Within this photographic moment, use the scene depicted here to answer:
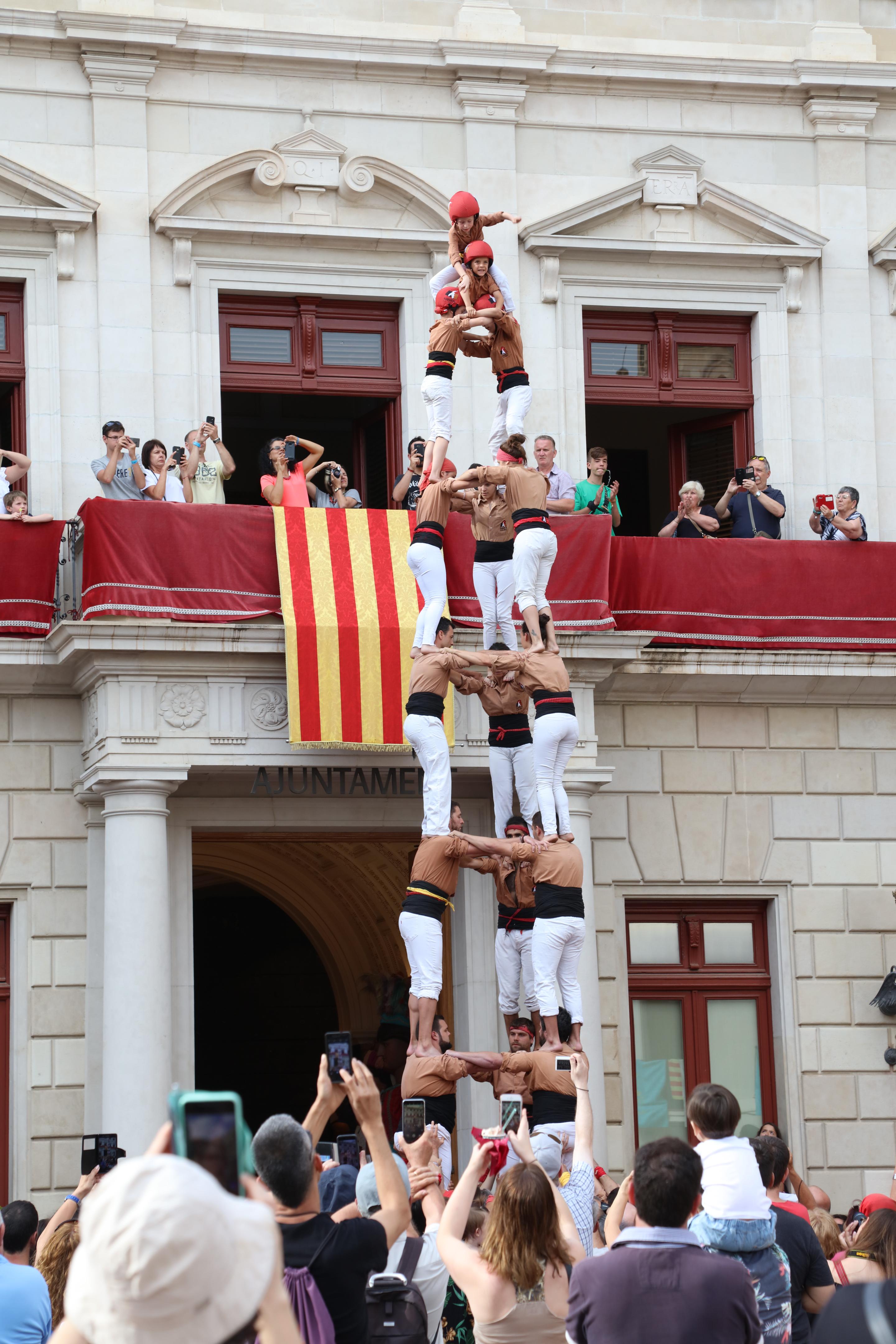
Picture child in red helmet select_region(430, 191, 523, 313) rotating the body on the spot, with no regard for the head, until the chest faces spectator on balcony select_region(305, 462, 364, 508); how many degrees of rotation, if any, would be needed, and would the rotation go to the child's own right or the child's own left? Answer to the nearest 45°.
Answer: approximately 180°

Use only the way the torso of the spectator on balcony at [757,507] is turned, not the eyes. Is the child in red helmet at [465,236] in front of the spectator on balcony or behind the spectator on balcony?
in front

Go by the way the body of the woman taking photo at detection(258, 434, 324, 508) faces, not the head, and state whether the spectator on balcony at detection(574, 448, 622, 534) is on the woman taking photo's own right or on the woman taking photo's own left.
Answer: on the woman taking photo's own left

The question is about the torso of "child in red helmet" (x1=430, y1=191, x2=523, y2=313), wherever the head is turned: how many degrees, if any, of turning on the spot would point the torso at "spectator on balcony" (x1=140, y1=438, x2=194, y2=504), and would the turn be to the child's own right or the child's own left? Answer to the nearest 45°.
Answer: approximately 135° to the child's own right

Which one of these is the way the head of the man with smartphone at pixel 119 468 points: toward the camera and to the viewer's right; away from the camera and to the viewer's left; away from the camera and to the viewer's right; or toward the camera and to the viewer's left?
toward the camera and to the viewer's right

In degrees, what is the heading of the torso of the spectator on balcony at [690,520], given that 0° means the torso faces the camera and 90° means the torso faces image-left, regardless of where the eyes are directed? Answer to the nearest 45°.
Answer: approximately 45°

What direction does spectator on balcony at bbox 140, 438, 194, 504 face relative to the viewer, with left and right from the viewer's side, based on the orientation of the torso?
facing the viewer and to the right of the viewer
